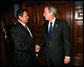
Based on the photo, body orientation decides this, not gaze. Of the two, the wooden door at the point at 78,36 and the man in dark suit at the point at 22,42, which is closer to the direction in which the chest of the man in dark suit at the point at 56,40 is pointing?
the man in dark suit

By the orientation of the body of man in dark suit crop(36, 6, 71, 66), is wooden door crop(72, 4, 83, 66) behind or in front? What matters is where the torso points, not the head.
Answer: behind

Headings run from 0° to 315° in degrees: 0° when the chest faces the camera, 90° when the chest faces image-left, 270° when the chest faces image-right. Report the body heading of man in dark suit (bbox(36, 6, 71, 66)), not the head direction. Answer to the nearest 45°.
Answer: approximately 45°

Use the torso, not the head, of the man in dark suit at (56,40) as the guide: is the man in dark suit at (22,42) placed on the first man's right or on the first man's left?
on the first man's right

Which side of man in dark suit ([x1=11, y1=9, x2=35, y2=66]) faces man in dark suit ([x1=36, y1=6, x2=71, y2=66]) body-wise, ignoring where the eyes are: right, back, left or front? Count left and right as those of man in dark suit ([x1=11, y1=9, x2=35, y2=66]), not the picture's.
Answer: front

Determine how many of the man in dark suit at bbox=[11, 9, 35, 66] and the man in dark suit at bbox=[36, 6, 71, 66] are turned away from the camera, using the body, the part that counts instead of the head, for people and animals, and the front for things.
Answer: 0

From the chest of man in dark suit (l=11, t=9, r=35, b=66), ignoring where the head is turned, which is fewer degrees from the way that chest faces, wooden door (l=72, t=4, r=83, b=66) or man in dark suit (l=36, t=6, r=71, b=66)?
the man in dark suit

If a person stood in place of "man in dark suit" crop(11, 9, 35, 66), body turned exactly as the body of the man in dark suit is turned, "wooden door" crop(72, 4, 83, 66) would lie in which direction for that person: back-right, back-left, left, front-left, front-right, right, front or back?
left

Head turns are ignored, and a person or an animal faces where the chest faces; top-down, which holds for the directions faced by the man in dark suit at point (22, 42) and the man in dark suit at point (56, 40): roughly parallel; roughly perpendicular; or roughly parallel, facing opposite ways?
roughly perpendicular
